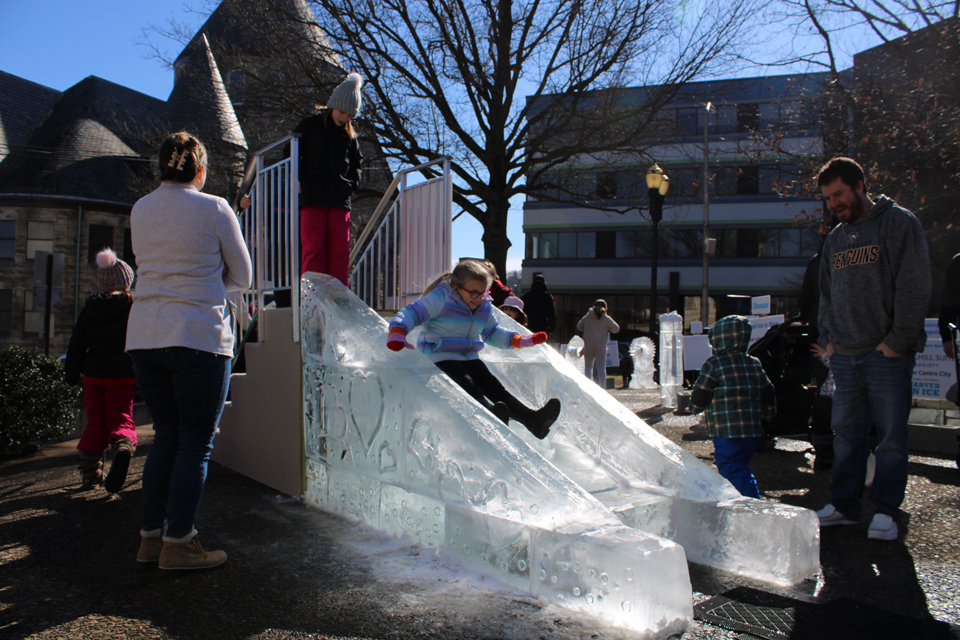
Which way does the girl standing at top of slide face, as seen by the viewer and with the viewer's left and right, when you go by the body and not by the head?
facing the viewer and to the right of the viewer

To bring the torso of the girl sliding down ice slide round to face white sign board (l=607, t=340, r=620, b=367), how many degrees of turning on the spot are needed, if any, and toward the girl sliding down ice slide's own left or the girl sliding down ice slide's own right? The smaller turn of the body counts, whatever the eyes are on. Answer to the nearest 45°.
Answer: approximately 135° to the girl sliding down ice slide's own left

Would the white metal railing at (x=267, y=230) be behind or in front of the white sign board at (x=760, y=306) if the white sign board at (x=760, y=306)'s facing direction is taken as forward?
in front

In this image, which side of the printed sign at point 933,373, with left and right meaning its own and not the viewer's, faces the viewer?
front

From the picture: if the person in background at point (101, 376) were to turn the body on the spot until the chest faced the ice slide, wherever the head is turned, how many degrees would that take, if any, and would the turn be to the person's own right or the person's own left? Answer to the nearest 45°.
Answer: approximately 135° to the person's own right

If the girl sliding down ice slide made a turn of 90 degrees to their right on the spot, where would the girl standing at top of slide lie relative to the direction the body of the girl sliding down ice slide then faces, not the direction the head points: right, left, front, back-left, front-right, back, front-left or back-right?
right

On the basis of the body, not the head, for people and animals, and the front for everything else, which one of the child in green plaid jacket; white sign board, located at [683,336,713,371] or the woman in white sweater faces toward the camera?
the white sign board

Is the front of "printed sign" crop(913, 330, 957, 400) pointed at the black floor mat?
yes

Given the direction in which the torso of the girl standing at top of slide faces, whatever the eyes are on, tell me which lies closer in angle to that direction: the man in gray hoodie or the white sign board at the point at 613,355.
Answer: the man in gray hoodie

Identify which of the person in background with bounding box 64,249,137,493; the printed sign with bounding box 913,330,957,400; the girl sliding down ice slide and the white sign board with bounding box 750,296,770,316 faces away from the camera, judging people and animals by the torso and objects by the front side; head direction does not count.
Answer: the person in background

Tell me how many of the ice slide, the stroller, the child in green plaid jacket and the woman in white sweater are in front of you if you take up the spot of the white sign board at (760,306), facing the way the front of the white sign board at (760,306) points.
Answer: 4

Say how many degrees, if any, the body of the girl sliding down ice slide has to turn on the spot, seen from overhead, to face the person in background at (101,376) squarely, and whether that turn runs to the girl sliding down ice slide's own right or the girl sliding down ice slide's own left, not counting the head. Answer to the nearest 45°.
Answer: approximately 135° to the girl sliding down ice slide's own right

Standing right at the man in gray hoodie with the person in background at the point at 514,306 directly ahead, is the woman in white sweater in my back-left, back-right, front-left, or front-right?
front-left

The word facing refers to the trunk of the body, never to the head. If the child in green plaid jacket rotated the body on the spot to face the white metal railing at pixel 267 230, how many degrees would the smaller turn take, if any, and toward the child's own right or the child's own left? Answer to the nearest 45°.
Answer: approximately 90° to the child's own left

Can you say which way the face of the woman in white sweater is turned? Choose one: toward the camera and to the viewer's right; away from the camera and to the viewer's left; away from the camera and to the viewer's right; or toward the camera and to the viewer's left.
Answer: away from the camera and to the viewer's right

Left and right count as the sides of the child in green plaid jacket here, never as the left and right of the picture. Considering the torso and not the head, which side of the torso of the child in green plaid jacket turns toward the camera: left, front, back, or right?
back

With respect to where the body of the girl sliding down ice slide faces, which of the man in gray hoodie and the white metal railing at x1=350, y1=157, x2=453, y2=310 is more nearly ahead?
the man in gray hoodie

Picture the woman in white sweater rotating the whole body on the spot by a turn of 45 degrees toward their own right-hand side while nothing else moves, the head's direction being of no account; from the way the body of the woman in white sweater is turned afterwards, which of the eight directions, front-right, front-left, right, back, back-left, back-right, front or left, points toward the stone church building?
left

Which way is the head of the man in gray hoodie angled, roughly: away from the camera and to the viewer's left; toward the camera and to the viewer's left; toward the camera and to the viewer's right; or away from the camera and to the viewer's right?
toward the camera and to the viewer's left

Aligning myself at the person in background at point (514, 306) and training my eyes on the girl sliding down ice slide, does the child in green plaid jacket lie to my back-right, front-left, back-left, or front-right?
front-left
